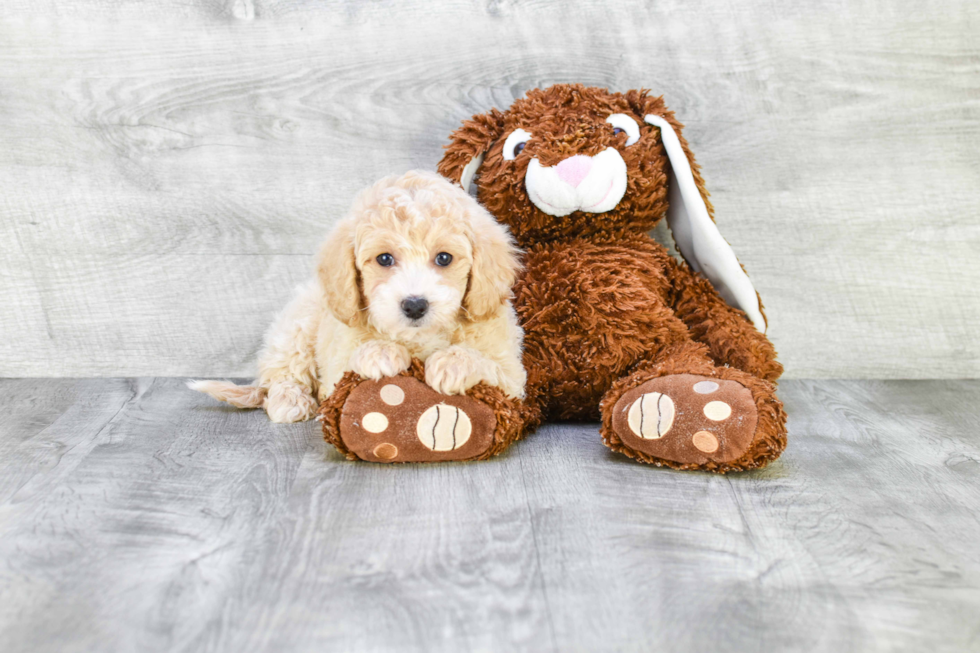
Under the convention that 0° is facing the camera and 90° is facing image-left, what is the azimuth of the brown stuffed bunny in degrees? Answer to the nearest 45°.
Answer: approximately 0°

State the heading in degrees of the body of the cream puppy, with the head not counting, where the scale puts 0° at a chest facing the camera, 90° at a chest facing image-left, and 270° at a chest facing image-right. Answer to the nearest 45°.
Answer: approximately 315°
